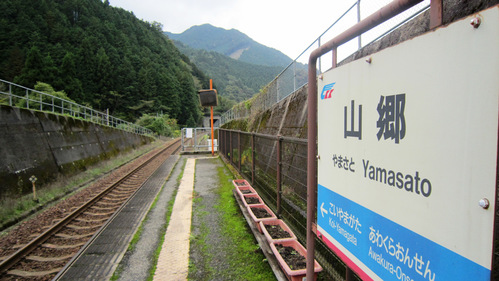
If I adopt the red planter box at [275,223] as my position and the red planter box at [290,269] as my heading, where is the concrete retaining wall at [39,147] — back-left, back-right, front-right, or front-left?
back-right

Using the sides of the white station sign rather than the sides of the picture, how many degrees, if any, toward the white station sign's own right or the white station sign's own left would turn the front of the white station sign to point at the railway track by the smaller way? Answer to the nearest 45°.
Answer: approximately 45° to the white station sign's own right

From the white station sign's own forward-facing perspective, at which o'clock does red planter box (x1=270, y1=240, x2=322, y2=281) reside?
The red planter box is roughly at 3 o'clock from the white station sign.

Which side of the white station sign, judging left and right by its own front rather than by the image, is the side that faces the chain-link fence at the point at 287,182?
right

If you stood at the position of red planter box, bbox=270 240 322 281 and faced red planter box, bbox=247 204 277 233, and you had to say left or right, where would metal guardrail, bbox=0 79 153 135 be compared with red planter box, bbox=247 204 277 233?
left

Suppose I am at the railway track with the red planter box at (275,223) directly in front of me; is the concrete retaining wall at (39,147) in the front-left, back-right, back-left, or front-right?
back-left

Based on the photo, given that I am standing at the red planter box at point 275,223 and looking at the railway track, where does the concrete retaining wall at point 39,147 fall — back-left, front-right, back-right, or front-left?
front-right

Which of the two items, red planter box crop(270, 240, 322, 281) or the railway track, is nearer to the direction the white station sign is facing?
the railway track

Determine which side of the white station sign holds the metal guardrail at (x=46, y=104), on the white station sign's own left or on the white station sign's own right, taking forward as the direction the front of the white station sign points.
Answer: on the white station sign's own right

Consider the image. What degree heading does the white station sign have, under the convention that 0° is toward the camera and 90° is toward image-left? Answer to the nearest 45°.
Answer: approximately 45°

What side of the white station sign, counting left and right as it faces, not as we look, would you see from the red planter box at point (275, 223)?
right
